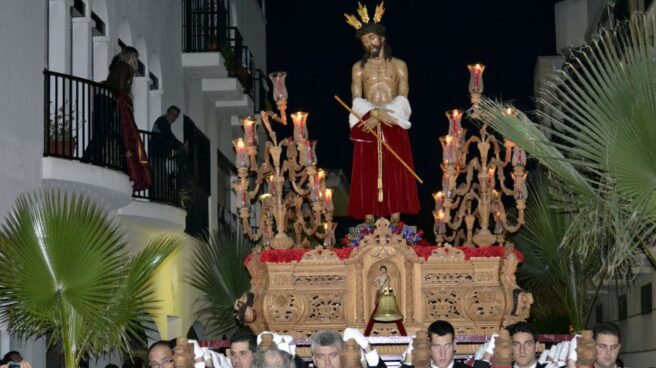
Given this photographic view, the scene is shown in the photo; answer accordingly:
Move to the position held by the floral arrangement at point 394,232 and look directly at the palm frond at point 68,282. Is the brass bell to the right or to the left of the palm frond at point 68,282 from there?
left

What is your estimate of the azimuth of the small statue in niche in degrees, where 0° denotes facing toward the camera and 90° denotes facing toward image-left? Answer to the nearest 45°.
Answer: approximately 0°

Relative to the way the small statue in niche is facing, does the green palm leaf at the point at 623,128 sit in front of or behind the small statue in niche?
in front

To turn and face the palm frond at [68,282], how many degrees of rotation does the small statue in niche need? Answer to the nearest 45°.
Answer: approximately 45° to its right

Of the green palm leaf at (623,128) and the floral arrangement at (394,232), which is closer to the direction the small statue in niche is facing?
the green palm leaf

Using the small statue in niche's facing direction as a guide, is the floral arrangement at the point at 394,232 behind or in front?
behind
